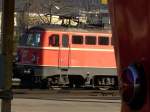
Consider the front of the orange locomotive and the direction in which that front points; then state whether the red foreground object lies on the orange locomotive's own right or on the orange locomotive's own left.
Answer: on the orange locomotive's own left

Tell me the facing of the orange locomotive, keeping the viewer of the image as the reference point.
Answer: facing the viewer and to the left of the viewer
